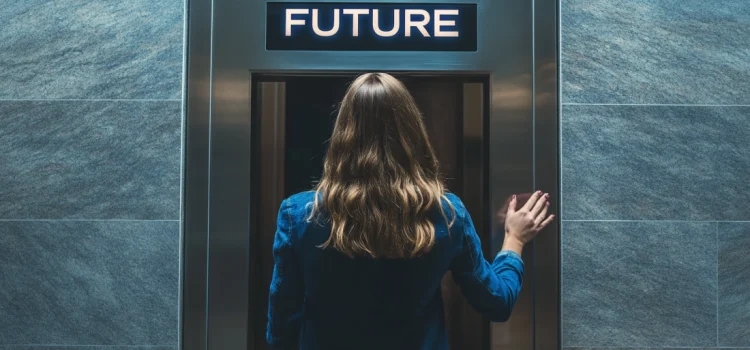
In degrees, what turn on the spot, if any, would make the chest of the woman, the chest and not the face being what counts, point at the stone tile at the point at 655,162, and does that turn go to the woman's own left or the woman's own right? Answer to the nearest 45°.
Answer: approximately 45° to the woman's own right

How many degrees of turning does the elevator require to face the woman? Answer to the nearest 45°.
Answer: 0° — it already faces them

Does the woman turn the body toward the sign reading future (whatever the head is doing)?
yes

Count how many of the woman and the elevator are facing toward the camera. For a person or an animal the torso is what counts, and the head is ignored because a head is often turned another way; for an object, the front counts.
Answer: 1

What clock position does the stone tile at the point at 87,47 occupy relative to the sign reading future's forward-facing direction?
The stone tile is roughly at 3 o'clock from the sign reading future.

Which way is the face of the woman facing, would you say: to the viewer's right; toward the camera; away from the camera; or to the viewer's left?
away from the camera

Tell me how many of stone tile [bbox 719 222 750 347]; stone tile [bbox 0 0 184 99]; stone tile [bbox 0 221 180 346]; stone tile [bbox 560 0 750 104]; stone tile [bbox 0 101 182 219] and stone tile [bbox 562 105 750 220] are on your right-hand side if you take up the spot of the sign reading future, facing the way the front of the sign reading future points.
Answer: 3

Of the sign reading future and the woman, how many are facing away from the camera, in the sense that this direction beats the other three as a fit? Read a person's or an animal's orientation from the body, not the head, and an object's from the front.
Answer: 1

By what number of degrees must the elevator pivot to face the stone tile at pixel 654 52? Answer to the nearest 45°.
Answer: approximately 90° to its left

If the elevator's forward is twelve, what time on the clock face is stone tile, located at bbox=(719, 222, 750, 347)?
The stone tile is roughly at 9 o'clock from the elevator.

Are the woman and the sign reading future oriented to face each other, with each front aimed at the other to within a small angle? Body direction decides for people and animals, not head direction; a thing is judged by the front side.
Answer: yes

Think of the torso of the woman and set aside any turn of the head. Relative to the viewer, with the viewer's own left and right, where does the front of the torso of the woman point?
facing away from the viewer

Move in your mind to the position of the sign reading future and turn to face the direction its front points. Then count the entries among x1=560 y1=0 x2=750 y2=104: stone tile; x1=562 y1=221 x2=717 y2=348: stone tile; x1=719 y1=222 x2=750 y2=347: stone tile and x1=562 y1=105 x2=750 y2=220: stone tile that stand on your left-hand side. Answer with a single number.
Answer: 4

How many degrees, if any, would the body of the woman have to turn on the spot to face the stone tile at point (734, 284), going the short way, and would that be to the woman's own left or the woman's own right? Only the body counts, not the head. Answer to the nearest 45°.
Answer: approximately 45° to the woman's own right

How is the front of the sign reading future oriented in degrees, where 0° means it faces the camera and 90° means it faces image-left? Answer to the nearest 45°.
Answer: approximately 0°
